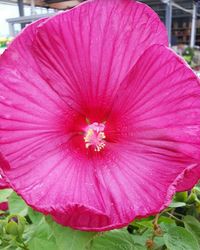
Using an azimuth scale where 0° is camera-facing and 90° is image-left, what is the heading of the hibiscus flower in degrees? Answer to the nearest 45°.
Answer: approximately 0°
